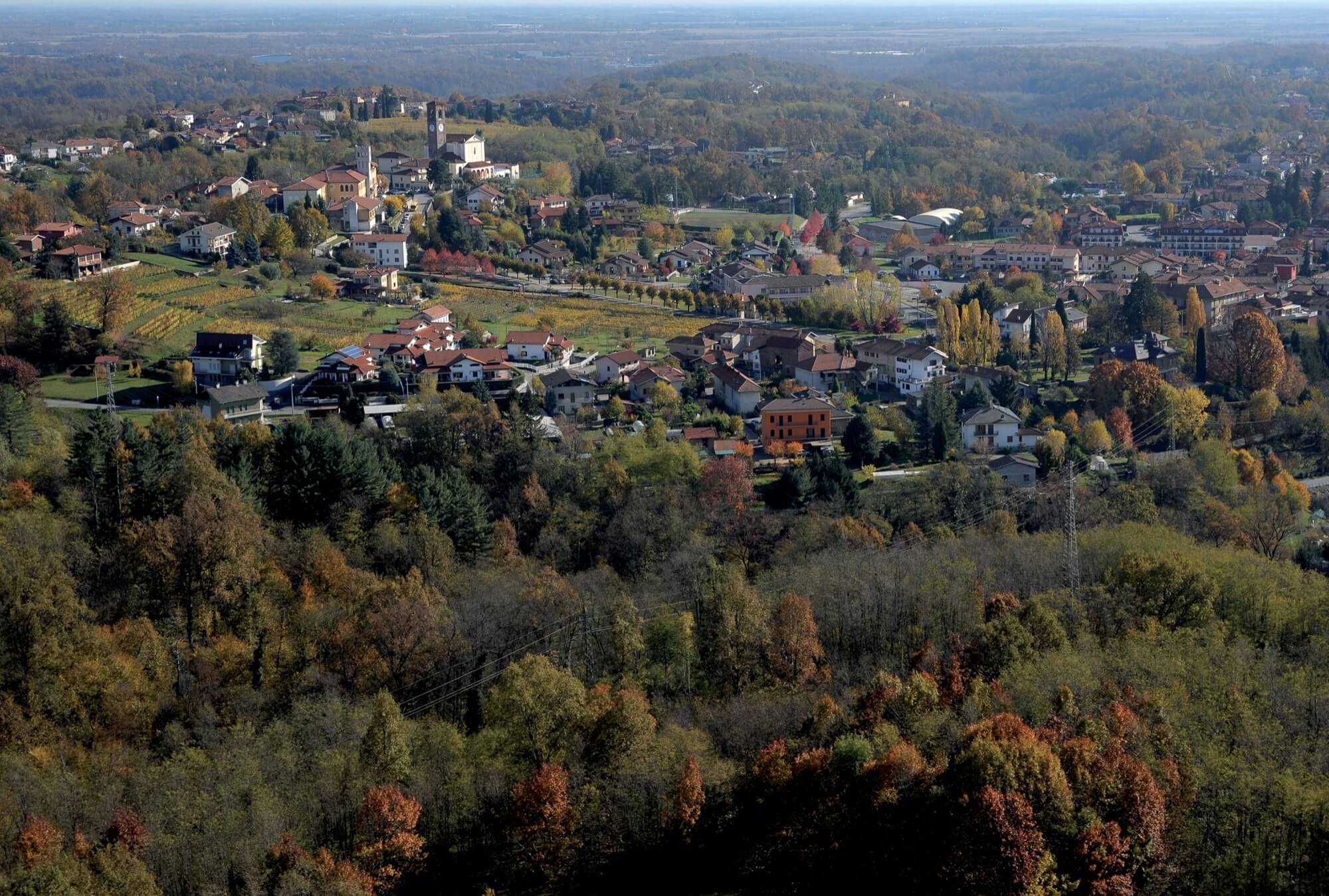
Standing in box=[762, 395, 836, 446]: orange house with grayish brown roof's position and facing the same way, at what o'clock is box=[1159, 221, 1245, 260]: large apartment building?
The large apartment building is roughly at 7 o'clock from the orange house with grayish brown roof.

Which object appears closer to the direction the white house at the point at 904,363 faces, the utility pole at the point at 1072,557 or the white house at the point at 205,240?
the utility pole

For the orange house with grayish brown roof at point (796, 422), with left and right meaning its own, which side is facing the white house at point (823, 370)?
back

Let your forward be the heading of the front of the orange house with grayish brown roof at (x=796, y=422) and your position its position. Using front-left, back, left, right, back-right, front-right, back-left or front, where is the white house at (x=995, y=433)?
left

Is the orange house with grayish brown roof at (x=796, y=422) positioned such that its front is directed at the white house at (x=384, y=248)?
no

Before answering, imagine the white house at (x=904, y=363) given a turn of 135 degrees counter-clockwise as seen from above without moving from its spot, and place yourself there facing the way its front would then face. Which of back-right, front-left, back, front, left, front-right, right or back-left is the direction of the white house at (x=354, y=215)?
front-left

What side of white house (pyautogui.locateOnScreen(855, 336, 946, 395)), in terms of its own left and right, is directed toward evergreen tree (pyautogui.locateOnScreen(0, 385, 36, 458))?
right

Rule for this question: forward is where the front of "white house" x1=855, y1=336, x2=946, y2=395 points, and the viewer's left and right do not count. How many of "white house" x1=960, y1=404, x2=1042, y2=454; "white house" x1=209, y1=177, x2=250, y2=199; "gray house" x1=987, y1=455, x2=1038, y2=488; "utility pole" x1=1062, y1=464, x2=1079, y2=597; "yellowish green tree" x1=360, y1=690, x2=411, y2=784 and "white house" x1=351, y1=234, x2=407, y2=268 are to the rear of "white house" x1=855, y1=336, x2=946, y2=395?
2

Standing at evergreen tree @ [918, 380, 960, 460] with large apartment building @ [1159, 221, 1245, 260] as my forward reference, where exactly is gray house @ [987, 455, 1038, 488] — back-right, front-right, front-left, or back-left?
back-right

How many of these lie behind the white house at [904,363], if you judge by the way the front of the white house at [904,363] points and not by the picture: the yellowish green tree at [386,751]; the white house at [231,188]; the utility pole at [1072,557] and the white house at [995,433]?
1

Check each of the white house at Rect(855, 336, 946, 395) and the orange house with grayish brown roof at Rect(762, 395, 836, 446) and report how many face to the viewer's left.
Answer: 0

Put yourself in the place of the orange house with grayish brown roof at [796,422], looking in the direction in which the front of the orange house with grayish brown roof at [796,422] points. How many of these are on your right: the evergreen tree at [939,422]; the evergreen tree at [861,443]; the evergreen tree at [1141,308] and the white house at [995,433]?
0

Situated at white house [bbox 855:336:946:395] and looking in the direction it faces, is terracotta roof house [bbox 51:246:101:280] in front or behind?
behind

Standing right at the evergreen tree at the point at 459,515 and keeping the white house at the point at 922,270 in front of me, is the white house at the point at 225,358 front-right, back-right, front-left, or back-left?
front-left

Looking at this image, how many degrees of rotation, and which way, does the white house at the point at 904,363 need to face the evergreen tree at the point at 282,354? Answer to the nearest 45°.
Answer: approximately 135° to its right

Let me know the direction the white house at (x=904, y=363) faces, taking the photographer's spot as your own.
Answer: facing the viewer and to the right of the viewer

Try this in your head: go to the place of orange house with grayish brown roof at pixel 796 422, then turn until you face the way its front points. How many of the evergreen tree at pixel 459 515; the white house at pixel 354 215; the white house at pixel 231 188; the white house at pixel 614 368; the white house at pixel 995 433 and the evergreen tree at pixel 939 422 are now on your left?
2

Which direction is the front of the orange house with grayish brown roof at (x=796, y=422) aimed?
toward the camera

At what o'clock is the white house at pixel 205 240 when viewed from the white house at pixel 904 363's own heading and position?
the white house at pixel 205 240 is roughly at 5 o'clock from the white house at pixel 904 363.

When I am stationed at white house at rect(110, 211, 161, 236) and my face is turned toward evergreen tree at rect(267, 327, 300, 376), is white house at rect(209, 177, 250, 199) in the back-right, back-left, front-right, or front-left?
back-left

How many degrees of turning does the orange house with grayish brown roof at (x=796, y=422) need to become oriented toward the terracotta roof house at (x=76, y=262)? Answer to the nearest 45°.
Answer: approximately 135° to its right

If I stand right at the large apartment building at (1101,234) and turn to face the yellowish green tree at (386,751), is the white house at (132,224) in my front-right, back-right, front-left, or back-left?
front-right
